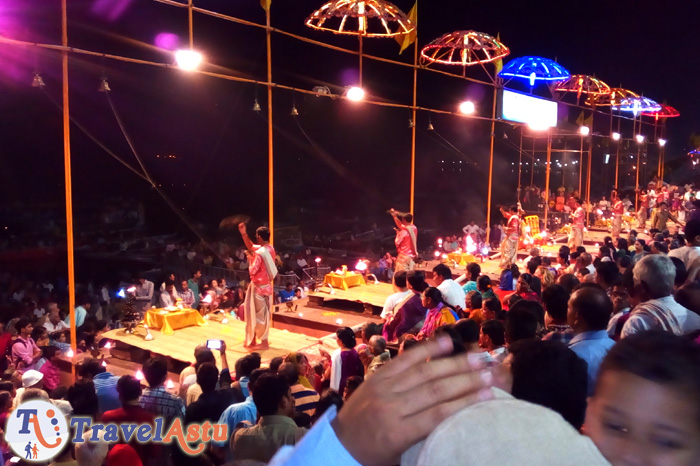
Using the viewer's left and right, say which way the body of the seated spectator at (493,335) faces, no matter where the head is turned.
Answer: facing away from the viewer and to the left of the viewer

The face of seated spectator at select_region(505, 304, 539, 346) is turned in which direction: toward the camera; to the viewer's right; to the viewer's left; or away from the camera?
away from the camera

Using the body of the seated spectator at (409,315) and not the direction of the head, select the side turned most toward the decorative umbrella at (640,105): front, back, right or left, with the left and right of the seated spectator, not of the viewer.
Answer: right

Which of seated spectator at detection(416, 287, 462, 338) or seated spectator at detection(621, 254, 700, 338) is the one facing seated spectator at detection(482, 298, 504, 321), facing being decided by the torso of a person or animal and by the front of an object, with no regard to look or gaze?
seated spectator at detection(621, 254, 700, 338)

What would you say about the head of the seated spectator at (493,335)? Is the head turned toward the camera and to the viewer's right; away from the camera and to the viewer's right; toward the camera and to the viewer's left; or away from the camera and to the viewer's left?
away from the camera and to the viewer's left

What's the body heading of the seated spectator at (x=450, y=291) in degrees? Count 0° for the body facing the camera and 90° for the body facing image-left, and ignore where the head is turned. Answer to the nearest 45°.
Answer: approximately 135°

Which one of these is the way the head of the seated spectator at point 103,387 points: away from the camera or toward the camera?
away from the camera

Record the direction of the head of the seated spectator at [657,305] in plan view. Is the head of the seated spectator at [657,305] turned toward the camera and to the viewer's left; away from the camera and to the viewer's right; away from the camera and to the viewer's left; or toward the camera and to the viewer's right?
away from the camera and to the viewer's left

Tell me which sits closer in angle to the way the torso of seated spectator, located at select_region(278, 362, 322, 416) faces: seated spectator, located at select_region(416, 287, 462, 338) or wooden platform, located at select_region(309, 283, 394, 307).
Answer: the wooden platform

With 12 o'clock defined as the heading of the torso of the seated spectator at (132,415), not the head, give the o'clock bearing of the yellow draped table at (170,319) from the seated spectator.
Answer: The yellow draped table is roughly at 12 o'clock from the seated spectator.

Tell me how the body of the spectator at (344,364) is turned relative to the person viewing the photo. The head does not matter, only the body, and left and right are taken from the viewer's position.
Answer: facing away from the viewer and to the left of the viewer

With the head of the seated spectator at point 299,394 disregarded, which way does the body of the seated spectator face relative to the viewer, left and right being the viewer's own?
facing away from the viewer and to the left of the viewer

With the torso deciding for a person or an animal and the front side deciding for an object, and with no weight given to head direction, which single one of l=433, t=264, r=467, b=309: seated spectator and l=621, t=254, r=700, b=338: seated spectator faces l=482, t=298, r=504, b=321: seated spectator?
l=621, t=254, r=700, b=338: seated spectator
